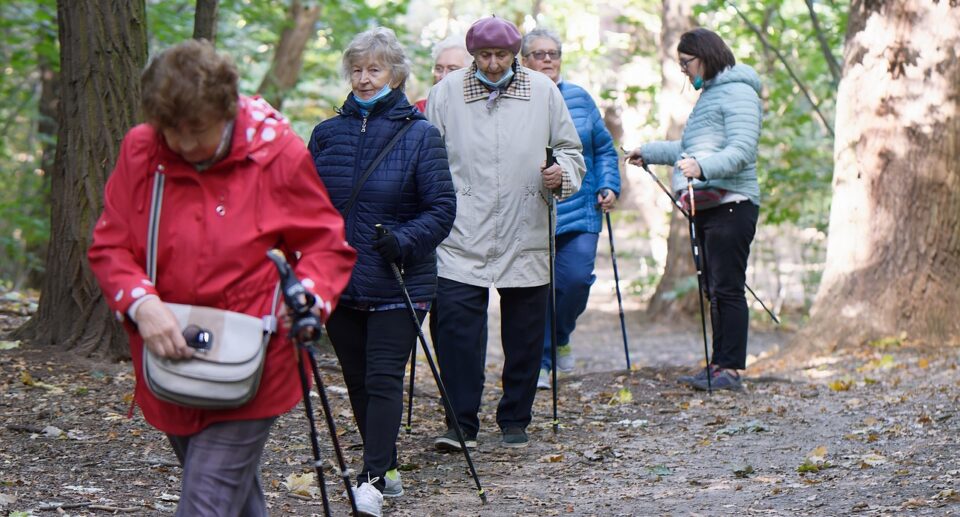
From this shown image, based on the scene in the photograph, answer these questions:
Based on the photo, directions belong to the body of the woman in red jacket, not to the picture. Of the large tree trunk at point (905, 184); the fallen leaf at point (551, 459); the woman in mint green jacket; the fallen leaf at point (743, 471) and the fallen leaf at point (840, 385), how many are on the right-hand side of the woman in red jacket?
0

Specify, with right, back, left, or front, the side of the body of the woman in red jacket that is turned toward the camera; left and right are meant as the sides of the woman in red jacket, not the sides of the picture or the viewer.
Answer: front

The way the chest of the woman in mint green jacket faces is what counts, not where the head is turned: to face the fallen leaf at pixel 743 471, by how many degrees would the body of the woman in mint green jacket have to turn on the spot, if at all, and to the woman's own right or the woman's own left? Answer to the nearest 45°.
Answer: approximately 90° to the woman's own left

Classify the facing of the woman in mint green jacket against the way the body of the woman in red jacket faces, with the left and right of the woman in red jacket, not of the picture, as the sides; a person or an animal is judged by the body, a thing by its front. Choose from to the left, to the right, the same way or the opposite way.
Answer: to the right

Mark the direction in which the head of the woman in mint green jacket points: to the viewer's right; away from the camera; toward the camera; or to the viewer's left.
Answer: to the viewer's left

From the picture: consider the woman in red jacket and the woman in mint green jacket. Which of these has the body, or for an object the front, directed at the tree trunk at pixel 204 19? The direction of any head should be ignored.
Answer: the woman in mint green jacket

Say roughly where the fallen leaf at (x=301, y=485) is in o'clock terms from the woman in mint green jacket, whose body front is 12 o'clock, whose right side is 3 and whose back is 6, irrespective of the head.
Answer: The fallen leaf is roughly at 10 o'clock from the woman in mint green jacket.

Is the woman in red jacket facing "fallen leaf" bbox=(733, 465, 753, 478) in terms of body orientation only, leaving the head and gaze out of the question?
no

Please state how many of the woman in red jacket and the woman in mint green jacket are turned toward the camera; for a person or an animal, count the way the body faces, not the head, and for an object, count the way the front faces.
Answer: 1

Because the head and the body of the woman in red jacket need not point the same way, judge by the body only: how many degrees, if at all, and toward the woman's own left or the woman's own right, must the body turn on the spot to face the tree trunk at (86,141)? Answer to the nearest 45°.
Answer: approximately 180°

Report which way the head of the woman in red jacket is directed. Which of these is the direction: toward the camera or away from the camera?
toward the camera

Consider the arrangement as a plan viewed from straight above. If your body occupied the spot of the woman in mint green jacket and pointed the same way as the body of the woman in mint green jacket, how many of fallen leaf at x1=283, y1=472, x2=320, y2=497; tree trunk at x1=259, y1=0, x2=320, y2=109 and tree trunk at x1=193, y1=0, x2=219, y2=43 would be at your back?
0

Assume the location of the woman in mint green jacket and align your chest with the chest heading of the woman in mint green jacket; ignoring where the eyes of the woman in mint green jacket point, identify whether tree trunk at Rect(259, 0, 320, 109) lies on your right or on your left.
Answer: on your right

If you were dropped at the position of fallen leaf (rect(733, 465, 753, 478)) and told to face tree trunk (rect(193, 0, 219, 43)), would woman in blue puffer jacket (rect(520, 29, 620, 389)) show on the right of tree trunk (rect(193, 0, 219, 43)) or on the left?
right

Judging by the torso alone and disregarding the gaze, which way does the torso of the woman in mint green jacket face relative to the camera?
to the viewer's left

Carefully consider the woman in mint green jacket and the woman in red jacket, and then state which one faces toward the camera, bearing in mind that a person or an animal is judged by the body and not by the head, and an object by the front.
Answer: the woman in red jacket

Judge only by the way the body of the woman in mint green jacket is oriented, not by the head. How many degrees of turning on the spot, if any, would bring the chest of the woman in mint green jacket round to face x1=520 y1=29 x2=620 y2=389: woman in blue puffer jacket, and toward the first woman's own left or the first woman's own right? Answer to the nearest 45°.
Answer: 0° — they already face them

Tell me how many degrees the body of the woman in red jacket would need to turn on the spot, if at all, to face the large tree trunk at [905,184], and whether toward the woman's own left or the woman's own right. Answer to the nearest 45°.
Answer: approximately 135° to the woman's own left
